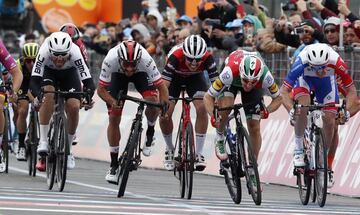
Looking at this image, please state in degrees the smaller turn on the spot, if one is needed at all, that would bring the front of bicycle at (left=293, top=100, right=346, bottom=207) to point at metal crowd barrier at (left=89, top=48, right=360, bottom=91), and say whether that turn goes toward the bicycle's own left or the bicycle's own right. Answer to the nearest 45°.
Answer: approximately 180°

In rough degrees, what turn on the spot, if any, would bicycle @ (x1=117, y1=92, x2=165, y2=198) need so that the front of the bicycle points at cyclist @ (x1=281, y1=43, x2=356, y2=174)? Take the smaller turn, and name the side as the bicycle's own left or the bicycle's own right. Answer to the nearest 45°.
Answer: approximately 90° to the bicycle's own left

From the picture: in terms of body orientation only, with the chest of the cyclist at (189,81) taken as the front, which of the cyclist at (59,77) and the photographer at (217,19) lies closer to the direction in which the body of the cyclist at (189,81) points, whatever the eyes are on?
the cyclist

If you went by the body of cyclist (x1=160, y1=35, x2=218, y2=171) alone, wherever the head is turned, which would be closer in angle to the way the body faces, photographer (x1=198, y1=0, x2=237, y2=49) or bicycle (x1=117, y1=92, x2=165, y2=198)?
the bicycle

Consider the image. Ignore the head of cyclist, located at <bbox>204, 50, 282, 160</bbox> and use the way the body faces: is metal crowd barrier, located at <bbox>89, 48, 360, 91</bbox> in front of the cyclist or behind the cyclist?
behind

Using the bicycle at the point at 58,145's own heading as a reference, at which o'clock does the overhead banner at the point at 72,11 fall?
The overhead banner is roughly at 6 o'clock from the bicycle.

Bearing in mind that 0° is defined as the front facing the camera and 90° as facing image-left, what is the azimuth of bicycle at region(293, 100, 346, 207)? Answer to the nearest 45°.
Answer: approximately 0°
